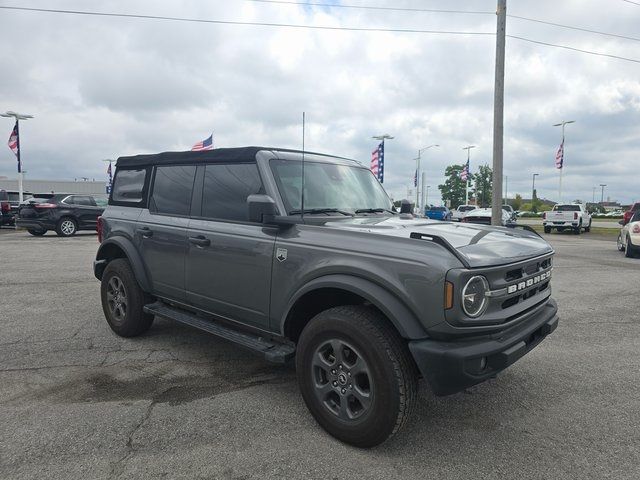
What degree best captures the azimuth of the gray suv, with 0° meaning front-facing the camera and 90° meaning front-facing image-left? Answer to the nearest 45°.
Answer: approximately 315°

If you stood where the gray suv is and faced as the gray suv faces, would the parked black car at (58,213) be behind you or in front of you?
behind

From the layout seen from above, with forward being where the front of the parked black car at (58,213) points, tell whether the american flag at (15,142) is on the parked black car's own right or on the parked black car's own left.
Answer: on the parked black car's own left

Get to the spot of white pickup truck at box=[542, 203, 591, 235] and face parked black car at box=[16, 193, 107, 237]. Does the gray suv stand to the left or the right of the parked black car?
left

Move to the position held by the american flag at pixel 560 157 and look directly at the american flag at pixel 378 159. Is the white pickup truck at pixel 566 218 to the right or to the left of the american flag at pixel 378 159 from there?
left

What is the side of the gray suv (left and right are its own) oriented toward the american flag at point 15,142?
back

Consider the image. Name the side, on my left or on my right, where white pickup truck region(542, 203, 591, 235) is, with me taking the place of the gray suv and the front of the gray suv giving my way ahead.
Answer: on my left

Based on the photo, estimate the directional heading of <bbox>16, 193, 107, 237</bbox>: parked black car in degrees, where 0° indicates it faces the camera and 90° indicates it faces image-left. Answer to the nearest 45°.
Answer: approximately 225°

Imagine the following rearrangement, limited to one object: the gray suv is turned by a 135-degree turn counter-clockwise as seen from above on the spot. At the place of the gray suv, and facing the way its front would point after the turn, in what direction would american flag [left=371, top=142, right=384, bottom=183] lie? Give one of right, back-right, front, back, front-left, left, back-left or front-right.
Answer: front
